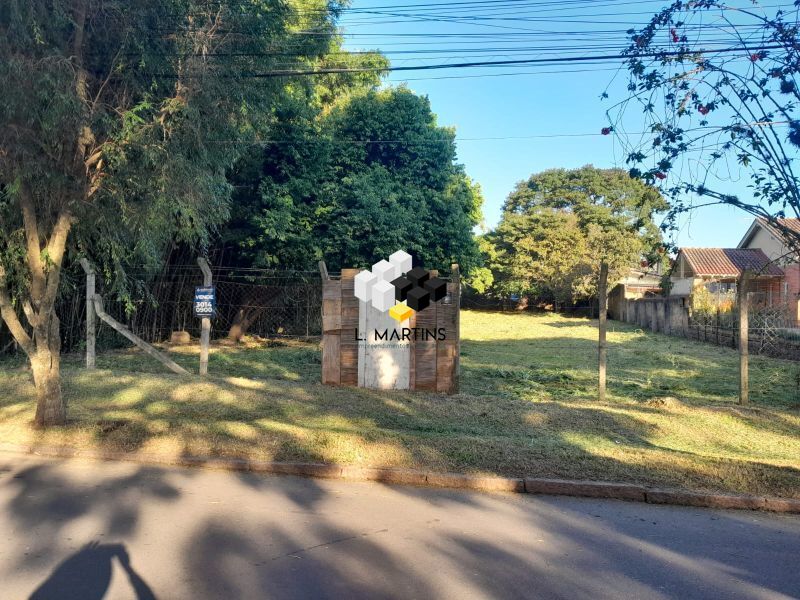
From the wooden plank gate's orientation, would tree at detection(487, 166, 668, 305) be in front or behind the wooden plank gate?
behind

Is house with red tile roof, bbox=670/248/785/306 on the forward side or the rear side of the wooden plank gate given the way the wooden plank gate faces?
on the rear side

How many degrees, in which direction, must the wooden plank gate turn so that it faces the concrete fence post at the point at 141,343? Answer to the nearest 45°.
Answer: approximately 90° to its right

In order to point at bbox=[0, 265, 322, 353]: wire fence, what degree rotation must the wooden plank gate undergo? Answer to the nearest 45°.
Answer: approximately 135° to its right

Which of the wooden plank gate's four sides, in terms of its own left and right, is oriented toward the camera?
front

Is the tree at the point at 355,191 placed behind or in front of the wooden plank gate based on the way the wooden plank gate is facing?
behind

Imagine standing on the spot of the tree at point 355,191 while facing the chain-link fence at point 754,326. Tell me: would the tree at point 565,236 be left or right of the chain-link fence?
left

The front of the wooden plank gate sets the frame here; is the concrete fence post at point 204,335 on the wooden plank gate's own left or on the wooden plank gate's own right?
on the wooden plank gate's own right

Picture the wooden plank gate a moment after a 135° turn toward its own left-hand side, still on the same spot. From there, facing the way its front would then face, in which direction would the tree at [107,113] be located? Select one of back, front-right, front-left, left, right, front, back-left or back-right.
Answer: back
